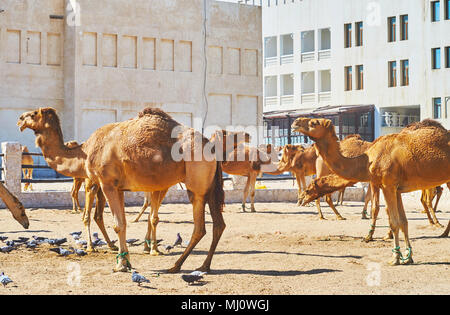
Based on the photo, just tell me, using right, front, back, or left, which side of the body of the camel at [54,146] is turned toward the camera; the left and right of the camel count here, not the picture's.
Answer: left

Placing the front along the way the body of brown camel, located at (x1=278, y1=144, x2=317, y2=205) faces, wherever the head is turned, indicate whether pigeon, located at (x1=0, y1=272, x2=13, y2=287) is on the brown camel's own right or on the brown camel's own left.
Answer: on the brown camel's own left

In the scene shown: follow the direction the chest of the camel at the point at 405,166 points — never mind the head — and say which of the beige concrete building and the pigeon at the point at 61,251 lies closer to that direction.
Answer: the pigeon

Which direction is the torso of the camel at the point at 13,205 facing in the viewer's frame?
to the viewer's right

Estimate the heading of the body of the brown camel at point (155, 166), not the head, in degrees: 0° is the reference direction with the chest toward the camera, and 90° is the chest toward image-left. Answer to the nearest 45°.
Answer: approximately 90°

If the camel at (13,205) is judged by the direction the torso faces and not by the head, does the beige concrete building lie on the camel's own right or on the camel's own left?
on the camel's own left

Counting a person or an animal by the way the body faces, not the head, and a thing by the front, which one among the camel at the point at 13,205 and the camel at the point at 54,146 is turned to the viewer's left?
the camel at the point at 54,146

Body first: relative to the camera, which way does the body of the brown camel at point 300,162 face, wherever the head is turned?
to the viewer's left

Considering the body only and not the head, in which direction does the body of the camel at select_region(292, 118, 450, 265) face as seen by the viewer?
to the viewer's left

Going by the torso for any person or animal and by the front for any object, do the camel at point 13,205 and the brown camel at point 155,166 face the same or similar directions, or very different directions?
very different directions
